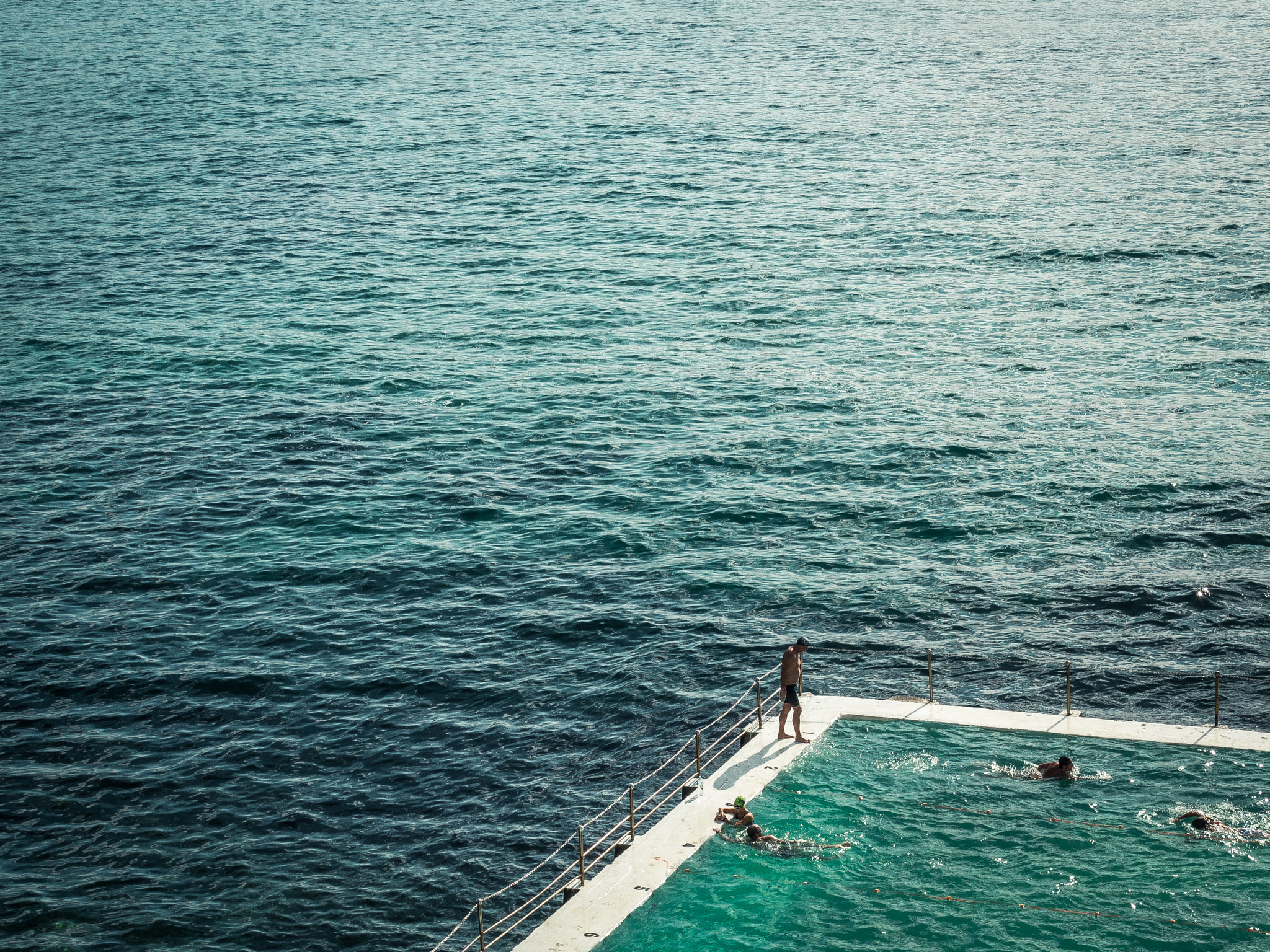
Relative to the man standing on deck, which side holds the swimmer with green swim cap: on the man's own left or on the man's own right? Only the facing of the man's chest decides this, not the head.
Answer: on the man's own right

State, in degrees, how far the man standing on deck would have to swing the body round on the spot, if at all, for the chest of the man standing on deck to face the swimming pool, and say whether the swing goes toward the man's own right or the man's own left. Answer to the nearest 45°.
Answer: approximately 45° to the man's own right

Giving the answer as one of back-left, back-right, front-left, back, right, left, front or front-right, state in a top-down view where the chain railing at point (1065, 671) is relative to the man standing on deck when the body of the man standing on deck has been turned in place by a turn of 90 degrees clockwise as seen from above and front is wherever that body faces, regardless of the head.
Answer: back-left
